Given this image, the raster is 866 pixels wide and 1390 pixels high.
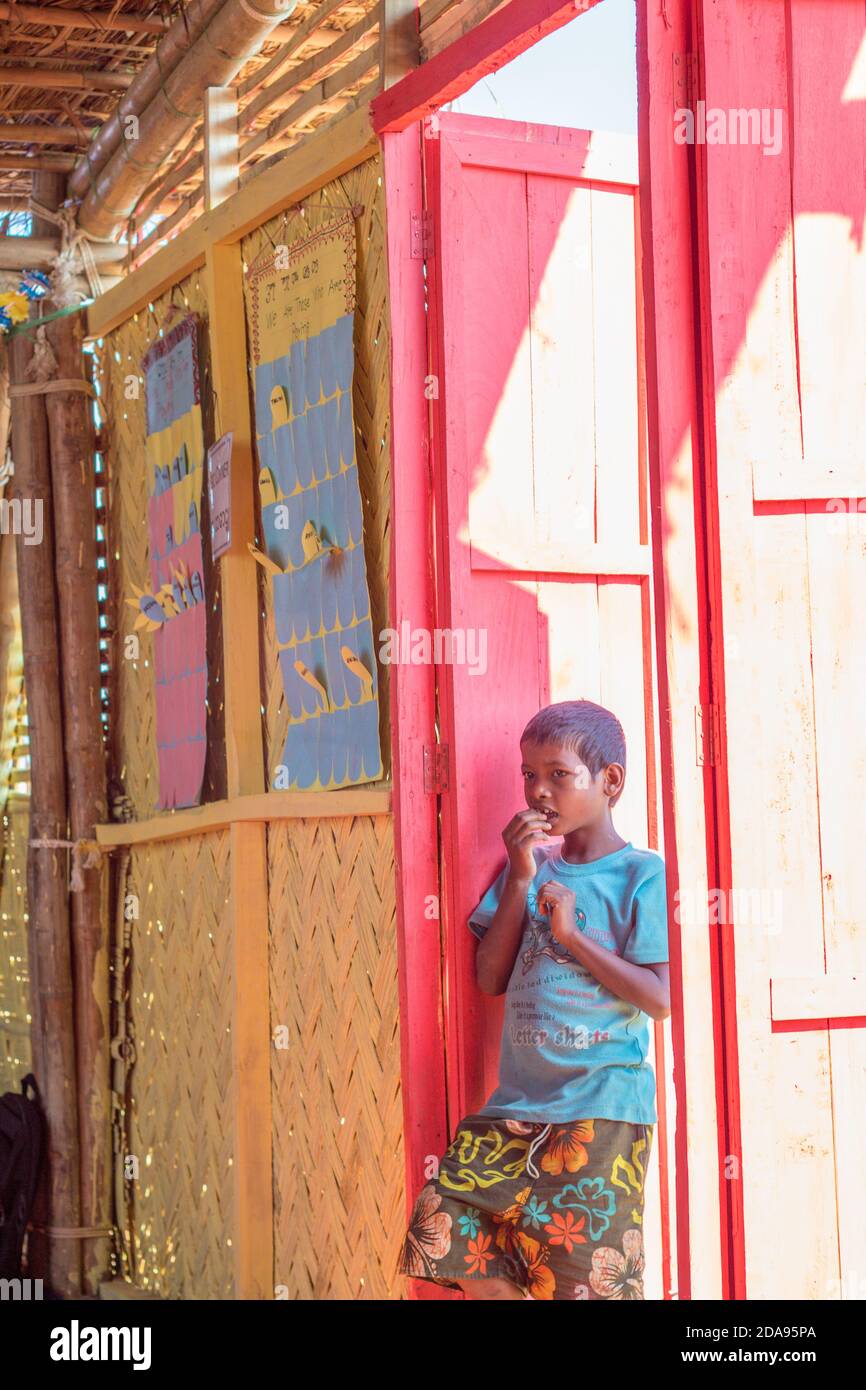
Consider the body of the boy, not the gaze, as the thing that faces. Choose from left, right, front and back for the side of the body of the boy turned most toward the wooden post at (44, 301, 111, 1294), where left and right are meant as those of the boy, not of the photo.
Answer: right

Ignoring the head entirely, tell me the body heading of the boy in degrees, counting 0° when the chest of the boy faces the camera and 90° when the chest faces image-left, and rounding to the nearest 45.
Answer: approximately 45°

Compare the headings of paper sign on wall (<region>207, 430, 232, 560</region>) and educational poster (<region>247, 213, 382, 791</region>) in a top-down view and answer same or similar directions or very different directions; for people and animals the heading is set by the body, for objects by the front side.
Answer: same or similar directions

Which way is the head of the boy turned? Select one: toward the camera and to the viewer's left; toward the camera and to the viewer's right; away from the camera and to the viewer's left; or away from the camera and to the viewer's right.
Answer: toward the camera and to the viewer's left

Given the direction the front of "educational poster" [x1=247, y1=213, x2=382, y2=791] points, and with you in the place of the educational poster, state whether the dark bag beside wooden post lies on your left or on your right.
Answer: on your right

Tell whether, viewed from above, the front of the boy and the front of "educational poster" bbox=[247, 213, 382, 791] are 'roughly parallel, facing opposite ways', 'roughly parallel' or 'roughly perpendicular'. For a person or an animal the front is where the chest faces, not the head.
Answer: roughly parallel

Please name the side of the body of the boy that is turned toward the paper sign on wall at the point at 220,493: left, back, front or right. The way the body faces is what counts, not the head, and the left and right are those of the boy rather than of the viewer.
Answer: right

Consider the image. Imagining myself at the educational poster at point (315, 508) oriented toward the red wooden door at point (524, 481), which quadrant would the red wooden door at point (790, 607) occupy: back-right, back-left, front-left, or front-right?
front-right

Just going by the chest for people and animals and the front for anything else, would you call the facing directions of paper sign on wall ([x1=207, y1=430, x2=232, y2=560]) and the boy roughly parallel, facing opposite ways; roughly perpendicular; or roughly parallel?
roughly parallel
